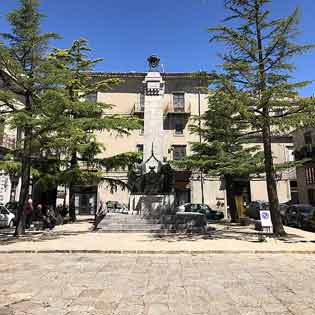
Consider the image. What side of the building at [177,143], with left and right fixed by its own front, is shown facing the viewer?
front

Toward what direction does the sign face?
toward the camera

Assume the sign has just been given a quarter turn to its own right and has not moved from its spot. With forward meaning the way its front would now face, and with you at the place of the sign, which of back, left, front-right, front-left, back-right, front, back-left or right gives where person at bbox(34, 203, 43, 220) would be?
front

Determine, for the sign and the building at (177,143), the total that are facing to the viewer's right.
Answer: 0

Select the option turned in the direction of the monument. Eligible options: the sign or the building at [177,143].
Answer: the building

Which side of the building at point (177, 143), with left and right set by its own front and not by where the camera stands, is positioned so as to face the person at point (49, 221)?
front

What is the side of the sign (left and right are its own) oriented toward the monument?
right

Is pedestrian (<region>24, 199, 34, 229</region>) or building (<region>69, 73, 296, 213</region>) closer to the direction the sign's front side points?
the pedestrian

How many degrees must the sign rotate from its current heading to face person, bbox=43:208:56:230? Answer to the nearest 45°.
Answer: approximately 90° to its right

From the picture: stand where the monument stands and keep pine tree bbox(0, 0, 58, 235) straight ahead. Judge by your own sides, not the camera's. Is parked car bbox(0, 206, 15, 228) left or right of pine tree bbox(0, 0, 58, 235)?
right
